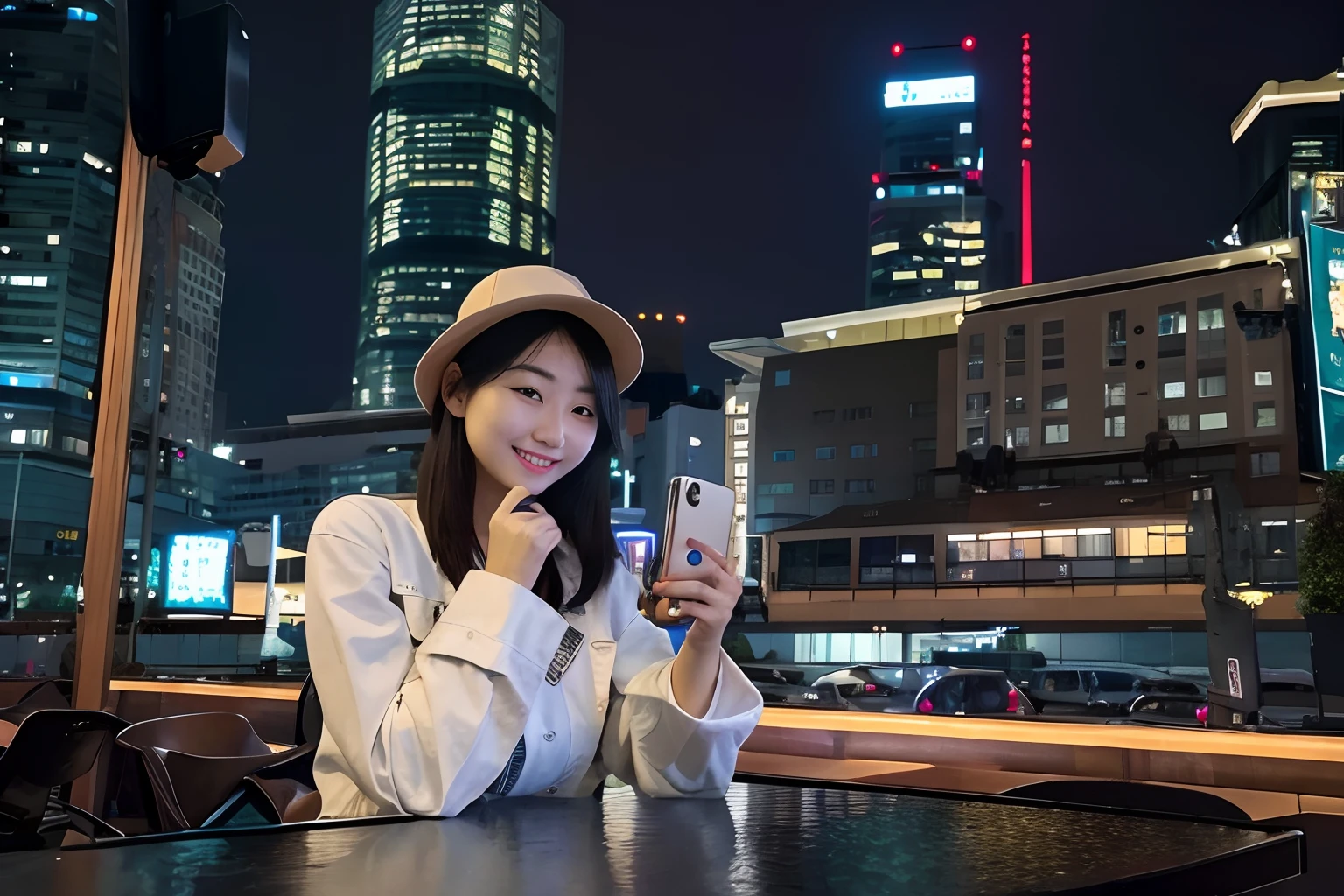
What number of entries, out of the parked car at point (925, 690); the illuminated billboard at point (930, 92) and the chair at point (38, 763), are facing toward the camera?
1

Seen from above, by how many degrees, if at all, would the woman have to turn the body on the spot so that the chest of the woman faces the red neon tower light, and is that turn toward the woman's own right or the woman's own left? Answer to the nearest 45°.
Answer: approximately 90° to the woman's own left

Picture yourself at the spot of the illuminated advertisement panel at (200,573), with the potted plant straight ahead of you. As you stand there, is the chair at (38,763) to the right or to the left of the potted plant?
right

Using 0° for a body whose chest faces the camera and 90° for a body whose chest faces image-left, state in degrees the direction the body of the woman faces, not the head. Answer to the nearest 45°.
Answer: approximately 315°

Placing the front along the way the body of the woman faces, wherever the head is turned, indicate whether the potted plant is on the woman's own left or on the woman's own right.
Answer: on the woman's own left

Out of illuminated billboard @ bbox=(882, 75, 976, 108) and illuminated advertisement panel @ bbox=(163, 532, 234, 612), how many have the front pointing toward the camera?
2

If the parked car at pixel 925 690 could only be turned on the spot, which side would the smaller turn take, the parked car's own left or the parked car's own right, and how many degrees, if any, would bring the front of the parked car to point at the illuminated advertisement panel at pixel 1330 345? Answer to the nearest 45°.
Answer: approximately 45° to the parked car's own right

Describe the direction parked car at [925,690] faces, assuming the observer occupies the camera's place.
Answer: facing away from the viewer and to the left of the viewer
